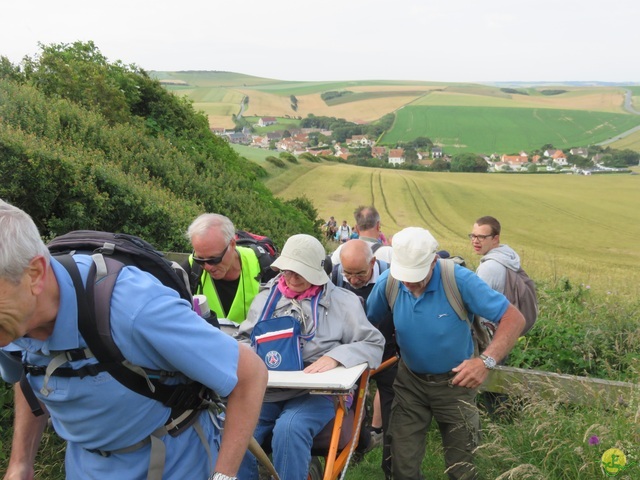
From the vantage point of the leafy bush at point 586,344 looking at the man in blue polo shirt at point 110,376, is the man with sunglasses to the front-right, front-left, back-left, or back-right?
front-right

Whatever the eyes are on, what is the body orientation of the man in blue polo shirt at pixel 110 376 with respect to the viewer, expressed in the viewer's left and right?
facing the viewer and to the left of the viewer

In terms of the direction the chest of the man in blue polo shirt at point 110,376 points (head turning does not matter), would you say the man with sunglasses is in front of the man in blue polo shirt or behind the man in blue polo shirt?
behind

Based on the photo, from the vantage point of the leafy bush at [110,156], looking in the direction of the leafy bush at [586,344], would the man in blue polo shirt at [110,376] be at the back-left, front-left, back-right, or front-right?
front-right

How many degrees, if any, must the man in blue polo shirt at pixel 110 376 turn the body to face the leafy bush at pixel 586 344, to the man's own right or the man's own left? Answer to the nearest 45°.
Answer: approximately 180°

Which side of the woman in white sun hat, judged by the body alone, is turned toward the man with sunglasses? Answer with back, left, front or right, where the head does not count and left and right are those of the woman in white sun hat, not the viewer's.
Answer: right

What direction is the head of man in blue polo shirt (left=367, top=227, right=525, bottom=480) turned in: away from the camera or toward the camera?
toward the camera

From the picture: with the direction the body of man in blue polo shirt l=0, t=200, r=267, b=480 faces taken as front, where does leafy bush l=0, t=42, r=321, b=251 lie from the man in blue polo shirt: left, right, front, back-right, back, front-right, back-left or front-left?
back-right

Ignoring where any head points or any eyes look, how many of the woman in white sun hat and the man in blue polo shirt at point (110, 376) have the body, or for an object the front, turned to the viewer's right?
0

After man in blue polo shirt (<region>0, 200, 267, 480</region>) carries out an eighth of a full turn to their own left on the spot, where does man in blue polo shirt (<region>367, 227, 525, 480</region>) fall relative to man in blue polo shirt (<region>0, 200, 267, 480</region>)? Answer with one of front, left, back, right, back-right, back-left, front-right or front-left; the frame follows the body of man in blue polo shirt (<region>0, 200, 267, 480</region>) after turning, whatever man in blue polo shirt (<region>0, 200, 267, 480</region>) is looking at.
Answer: back-left

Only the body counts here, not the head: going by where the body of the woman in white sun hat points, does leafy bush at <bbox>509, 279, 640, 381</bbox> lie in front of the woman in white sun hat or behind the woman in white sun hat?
behind

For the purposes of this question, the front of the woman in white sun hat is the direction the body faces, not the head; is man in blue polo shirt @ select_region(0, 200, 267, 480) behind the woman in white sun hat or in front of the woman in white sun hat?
in front

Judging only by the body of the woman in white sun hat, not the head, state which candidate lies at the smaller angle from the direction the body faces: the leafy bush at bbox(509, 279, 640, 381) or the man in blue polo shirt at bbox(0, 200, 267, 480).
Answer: the man in blue polo shirt

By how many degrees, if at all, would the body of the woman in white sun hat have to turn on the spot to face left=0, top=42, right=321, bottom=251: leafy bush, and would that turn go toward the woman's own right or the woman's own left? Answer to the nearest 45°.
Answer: approximately 90° to the woman's own right
